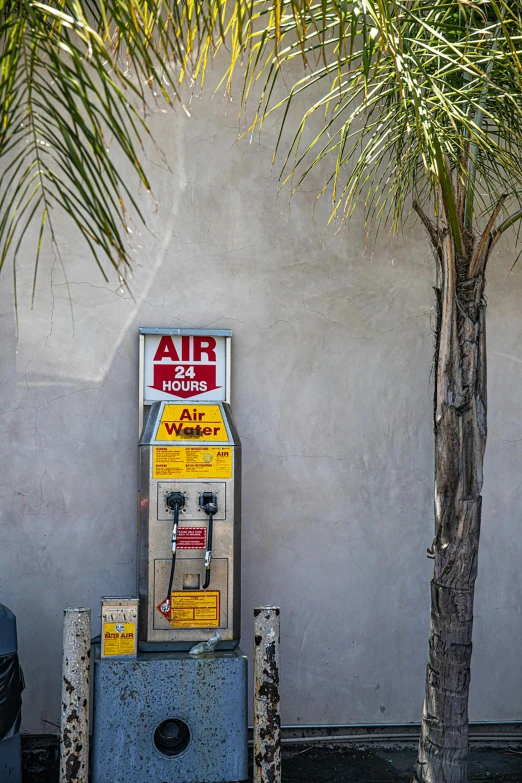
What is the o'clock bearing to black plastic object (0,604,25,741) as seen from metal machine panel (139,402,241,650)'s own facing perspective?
The black plastic object is roughly at 3 o'clock from the metal machine panel.

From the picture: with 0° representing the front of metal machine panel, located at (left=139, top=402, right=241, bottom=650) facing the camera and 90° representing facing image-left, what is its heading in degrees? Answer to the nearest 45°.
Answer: approximately 0°

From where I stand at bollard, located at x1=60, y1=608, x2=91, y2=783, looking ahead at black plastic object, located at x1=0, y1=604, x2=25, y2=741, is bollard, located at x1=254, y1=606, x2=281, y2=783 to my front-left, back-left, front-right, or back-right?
back-right
